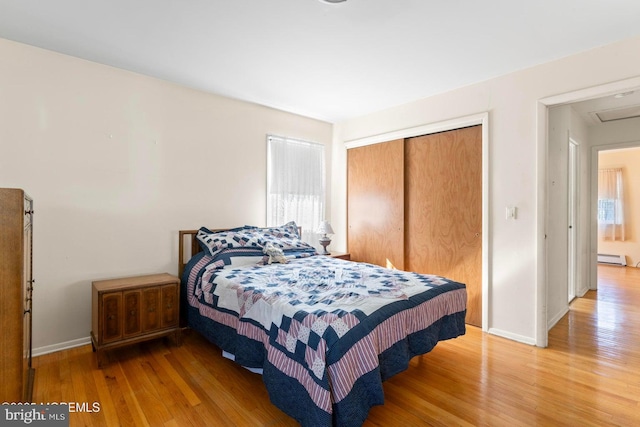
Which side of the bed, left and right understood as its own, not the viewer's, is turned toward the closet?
left

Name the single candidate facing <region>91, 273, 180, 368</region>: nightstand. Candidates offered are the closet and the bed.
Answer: the closet

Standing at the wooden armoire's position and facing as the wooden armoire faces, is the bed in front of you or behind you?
in front

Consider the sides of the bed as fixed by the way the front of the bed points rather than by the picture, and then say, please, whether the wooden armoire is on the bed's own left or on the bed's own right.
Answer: on the bed's own right

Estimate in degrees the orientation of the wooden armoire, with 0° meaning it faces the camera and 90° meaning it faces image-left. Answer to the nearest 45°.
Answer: approximately 270°

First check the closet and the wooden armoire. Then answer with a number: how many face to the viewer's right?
1

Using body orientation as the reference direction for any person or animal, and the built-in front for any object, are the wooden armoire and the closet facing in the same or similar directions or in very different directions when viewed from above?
very different directions

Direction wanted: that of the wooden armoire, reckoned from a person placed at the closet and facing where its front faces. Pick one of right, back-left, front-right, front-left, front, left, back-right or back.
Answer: front

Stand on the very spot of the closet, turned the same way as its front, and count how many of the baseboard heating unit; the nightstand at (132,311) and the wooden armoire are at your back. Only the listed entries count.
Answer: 1

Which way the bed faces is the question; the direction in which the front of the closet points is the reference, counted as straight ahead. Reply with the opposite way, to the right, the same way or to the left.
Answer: to the left

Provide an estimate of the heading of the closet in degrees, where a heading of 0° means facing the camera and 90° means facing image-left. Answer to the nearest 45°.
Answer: approximately 45°

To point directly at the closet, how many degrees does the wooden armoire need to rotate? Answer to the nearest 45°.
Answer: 0° — it already faces it
